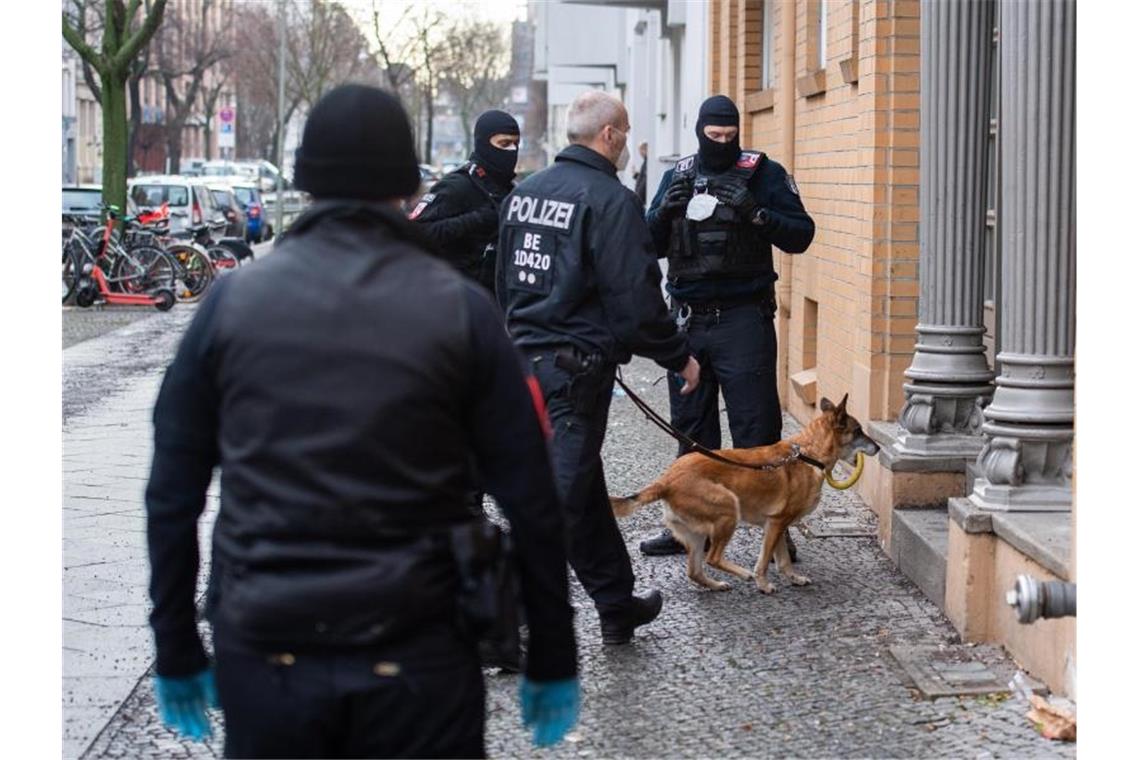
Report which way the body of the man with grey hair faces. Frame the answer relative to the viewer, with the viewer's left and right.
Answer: facing away from the viewer and to the right of the viewer

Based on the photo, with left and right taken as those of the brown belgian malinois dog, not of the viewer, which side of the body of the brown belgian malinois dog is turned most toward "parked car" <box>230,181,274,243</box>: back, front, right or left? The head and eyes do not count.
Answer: left

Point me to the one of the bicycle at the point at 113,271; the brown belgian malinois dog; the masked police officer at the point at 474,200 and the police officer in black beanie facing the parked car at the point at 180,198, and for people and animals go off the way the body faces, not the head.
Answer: the police officer in black beanie

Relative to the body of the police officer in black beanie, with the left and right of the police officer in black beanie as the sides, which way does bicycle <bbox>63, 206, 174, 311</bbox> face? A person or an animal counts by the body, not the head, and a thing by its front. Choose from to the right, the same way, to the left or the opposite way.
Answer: to the left

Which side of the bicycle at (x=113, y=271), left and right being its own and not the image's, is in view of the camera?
left

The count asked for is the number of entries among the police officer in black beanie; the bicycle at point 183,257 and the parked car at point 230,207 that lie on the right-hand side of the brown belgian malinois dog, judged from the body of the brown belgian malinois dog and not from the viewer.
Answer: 1

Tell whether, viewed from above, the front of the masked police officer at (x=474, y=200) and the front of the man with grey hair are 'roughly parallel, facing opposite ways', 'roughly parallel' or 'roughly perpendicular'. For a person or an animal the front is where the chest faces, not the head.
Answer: roughly perpendicular

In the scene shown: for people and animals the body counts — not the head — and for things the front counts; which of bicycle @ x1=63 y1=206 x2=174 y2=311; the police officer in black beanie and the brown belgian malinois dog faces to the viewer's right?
the brown belgian malinois dog

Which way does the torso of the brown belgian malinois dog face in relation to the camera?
to the viewer's right

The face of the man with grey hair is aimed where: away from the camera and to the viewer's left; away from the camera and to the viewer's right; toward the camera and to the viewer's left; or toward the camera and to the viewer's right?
away from the camera and to the viewer's right

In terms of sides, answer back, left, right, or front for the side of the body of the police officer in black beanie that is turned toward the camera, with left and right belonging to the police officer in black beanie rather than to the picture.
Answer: back
